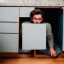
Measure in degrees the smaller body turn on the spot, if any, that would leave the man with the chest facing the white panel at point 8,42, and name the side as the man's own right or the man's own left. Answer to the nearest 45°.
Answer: approximately 90° to the man's own right

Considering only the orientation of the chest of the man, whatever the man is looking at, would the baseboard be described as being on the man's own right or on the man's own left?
on the man's own right

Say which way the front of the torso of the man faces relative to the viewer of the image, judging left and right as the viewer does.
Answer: facing the viewer

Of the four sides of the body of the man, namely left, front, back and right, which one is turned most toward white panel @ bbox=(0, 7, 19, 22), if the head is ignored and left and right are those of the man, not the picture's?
right
